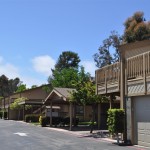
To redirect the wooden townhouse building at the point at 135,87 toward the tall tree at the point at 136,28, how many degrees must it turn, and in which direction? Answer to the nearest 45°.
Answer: approximately 135° to its right

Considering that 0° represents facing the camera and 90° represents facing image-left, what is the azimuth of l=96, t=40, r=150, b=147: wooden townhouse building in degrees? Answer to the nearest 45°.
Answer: approximately 45°
